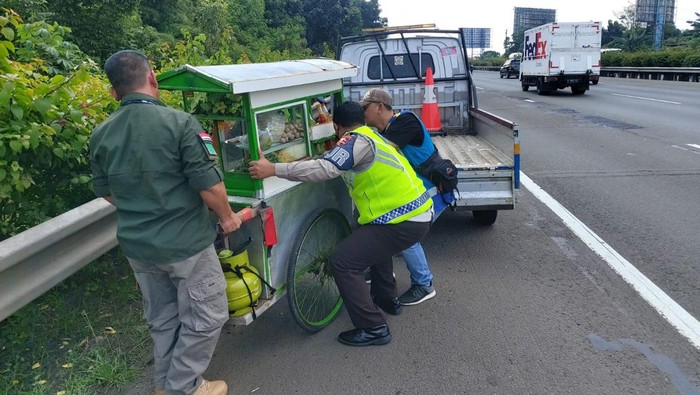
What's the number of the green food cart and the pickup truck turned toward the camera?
0

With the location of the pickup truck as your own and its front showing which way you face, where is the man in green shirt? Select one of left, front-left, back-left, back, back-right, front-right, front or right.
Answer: back

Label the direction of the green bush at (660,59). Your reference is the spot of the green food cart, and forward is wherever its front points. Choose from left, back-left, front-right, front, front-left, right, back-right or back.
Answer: front

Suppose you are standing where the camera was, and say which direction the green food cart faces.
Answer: facing away from the viewer and to the right of the viewer

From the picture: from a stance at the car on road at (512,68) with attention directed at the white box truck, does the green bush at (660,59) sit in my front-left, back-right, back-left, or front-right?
front-left

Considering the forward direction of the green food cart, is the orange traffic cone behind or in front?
in front

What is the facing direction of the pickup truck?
away from the camera

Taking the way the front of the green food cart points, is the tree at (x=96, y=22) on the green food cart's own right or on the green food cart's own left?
on the green food cart's own left

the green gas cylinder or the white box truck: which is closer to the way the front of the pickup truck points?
the white box truck

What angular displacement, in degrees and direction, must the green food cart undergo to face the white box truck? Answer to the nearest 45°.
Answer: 0° — it already faces it

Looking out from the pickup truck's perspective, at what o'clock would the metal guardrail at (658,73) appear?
The metal guardrail is roughly at 1 o'clock from the pickup truck.

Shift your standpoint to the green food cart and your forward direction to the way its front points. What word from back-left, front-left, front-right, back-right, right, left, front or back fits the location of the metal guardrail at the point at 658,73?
front

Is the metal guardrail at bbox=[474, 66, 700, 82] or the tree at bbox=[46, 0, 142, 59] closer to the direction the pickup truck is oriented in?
the metal guardrail

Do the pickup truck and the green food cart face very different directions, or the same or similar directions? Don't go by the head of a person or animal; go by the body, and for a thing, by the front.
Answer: same or similar directions

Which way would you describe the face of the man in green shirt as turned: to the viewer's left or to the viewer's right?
to the viewer's right

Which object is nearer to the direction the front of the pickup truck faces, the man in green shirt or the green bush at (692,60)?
the green bush

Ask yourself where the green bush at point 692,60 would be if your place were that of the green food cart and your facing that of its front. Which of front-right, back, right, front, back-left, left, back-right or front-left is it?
front

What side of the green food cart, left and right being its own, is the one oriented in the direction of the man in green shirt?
back
